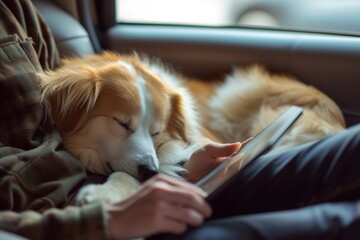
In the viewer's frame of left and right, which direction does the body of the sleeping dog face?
facing the viewer and to the left of the viewer
